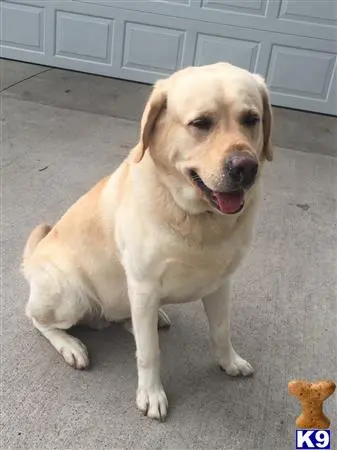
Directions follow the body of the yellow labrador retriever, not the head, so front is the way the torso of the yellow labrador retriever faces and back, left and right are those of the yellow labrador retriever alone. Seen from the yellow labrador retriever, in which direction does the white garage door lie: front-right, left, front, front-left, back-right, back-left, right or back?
back-left

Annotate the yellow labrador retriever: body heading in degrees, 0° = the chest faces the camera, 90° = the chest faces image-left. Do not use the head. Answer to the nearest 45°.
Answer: approximately 315°
